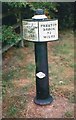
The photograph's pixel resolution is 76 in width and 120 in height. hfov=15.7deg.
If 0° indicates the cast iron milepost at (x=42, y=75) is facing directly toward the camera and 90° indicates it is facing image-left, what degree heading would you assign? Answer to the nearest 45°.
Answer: approximately 0°
